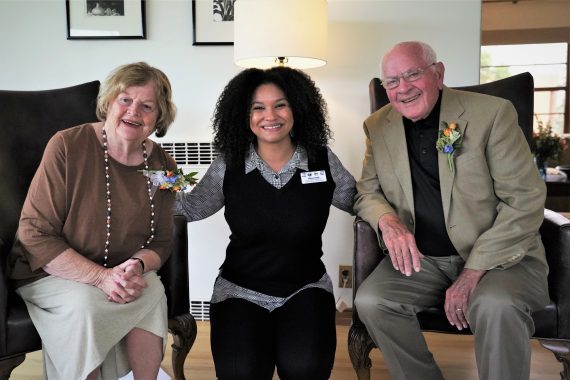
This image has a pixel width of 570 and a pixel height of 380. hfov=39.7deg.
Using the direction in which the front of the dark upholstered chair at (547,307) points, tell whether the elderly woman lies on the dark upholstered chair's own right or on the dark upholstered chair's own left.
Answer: on the dark upholstered chair's own right

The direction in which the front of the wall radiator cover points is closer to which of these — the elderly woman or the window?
the elderly woman

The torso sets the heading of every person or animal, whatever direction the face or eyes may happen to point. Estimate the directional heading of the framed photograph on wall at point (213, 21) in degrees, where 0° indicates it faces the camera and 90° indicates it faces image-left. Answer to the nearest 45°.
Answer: approximately 0°

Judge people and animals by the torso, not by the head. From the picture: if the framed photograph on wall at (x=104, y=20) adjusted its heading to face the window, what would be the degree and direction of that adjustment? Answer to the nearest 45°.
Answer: approximately 135° to its left
